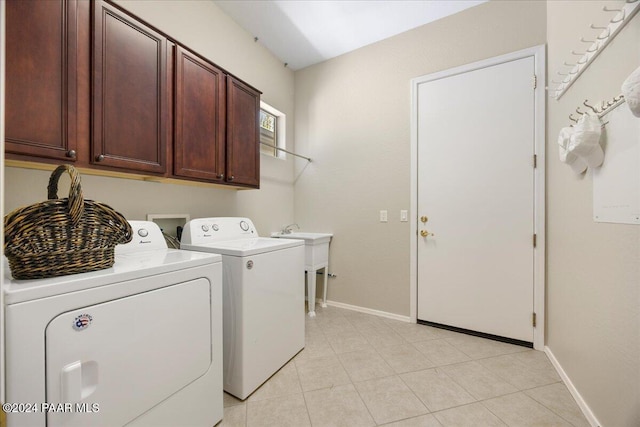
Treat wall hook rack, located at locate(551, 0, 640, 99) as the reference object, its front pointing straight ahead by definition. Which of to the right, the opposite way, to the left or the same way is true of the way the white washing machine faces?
the opposite way

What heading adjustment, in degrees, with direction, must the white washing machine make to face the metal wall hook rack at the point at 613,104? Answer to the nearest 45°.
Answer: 0° — it already faces it

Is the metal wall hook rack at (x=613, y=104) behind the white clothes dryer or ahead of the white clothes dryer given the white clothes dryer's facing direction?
ahead

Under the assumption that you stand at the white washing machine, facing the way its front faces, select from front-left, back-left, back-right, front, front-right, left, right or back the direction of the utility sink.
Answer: left

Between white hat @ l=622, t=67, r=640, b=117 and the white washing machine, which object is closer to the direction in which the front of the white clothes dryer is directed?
the white hat

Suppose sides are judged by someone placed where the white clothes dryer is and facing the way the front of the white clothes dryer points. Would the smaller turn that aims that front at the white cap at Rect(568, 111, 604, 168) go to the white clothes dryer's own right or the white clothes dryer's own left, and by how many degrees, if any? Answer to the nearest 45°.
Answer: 0° — it already faces it

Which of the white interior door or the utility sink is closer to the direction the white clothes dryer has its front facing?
the white interior door

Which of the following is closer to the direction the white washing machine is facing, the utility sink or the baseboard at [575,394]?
the baseboard

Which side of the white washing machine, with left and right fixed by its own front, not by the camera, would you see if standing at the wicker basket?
right

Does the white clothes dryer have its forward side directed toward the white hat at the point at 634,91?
yes

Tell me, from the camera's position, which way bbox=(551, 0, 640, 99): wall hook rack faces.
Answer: facing to the left of the viewer

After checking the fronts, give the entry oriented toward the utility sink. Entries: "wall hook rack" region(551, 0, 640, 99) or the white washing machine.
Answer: the wall hook rack

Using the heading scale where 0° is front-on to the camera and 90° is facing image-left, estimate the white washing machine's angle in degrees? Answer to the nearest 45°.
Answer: approximately 315°

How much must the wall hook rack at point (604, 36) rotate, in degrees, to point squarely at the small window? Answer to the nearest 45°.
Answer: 0° — it already faces it

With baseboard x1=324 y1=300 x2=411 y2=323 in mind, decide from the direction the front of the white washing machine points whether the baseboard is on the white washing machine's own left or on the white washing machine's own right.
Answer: on the white washing machine's own left
